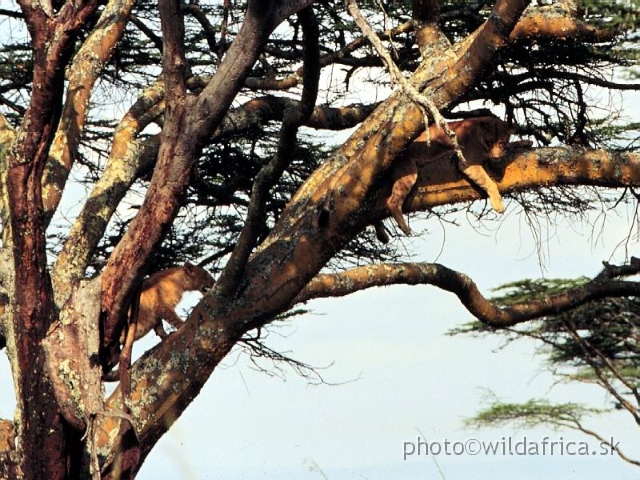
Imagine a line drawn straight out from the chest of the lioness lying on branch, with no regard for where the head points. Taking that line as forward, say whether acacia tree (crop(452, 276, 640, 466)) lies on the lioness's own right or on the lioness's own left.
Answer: on the lioness's own left

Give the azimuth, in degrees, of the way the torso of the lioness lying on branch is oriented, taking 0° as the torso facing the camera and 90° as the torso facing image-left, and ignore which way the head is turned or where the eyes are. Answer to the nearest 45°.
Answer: approximately 270°
